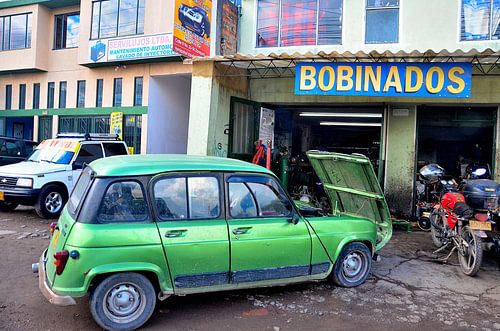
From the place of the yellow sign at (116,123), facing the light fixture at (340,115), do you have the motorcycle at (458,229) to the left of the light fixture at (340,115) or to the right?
right

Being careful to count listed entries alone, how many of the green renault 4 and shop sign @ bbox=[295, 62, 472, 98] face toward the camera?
1

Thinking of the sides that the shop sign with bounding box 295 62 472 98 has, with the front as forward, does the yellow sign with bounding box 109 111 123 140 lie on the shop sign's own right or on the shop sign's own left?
on the shop sign's own right

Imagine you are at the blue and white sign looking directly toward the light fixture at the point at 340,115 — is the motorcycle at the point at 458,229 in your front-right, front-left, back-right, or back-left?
front-right

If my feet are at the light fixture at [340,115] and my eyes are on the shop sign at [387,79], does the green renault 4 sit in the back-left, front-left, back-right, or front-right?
front-right

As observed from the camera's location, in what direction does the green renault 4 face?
facing away from the viewer and to the right of the viewer

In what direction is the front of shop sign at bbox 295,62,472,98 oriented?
toward the camera

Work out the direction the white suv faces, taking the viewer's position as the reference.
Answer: facing the viewer and to the left of the viewer

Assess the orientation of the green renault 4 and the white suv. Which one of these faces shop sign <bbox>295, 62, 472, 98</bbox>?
the green renault 4

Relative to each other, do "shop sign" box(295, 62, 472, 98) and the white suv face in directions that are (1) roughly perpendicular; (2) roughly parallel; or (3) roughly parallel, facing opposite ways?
roughly parallel

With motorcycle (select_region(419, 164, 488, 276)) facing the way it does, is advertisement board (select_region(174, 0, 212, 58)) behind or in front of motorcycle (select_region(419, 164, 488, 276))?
in front

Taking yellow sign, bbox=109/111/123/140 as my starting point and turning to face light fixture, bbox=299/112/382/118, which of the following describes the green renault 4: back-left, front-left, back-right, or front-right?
front-right

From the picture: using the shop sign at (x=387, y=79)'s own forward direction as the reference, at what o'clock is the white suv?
The white suv is roughly at 3 o'clock from the shop sign.
